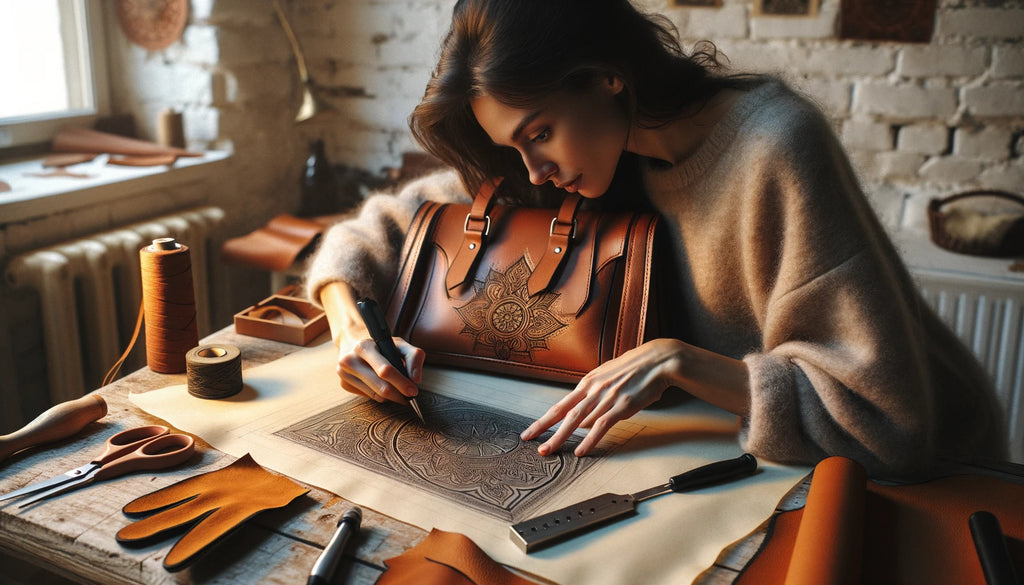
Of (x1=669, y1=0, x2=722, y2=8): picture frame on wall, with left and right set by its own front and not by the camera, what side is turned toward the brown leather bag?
front

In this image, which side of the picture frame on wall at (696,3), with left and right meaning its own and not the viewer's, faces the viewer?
front

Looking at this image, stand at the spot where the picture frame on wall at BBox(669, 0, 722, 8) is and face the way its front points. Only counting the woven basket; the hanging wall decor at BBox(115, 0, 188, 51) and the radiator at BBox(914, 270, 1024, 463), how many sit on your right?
1

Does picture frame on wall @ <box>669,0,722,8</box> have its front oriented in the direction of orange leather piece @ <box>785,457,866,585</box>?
yes

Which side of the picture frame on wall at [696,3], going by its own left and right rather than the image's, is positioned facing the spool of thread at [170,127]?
right

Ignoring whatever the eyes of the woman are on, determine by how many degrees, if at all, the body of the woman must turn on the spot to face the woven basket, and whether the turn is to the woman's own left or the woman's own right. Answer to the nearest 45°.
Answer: approximately 180°

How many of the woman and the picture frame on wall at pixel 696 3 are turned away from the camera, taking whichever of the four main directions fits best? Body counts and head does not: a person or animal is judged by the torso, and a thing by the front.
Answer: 0

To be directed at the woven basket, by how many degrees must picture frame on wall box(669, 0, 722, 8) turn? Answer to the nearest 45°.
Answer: approximately 90° to its left

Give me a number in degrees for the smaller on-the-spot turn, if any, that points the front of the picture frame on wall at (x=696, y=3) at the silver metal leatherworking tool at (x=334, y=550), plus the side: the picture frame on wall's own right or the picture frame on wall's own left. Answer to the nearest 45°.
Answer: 0° — it already faces it

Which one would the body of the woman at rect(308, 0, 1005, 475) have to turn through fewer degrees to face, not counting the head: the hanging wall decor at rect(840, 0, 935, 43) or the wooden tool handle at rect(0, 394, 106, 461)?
the wooden tool handle

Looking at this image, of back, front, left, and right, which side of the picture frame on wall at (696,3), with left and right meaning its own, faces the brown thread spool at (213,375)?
front

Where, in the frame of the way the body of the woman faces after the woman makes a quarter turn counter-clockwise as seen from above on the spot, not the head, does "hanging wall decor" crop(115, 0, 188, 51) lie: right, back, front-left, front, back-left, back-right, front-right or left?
back

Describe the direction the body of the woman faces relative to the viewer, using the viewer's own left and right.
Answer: facing the viewer and to the left of the viewer

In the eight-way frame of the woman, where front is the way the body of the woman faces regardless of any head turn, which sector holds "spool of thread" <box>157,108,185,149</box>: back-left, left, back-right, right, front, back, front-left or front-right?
right

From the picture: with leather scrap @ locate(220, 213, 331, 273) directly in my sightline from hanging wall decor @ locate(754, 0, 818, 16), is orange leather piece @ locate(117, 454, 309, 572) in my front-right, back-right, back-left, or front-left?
front-left
